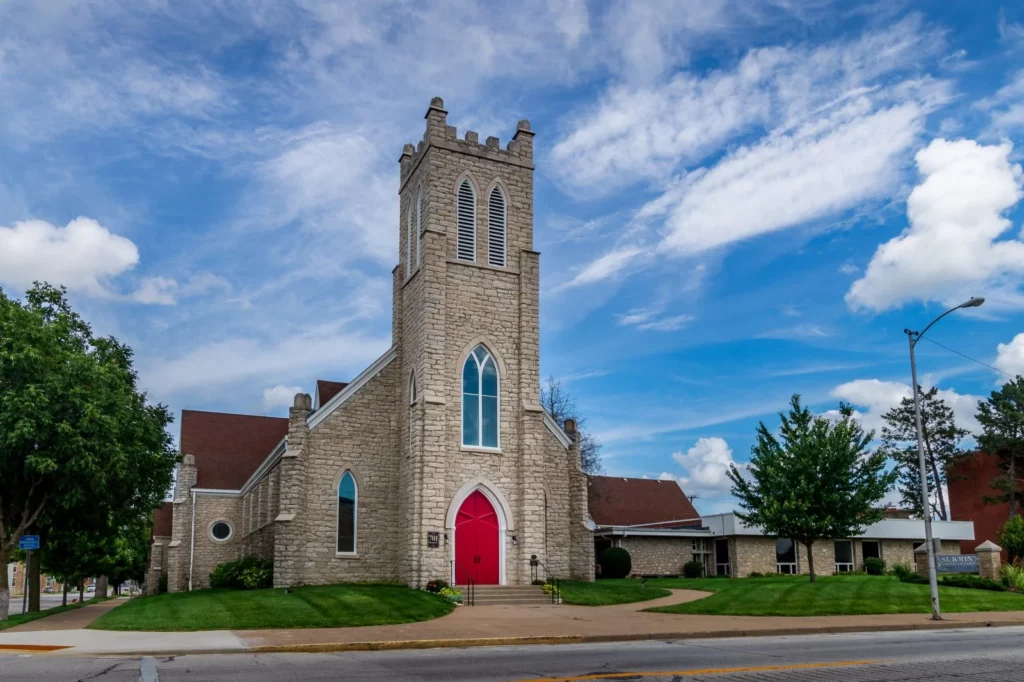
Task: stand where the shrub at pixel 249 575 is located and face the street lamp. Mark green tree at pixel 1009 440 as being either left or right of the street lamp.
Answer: left

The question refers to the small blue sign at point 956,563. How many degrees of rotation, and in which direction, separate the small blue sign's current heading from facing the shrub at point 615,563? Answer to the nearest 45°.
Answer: approximately 135° to its right

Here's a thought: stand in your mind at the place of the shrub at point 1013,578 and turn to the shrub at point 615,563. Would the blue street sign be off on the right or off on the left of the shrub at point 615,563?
left

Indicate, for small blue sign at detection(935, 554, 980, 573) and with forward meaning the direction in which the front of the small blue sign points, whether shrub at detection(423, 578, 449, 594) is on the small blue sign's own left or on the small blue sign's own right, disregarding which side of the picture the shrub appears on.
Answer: on the small blue sign's own right

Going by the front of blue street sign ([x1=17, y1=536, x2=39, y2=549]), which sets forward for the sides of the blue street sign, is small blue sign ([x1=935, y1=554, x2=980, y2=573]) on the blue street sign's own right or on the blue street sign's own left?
on the blue street sign's own left

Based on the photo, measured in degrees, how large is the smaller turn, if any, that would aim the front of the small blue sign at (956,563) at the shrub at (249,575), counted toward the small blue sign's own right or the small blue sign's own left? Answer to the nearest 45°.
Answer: approximately 90° to the small blue sign's own right

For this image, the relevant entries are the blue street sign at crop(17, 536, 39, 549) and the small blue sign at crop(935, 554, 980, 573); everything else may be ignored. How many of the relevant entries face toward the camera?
2

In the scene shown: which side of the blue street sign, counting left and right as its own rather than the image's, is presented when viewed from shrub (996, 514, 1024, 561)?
left

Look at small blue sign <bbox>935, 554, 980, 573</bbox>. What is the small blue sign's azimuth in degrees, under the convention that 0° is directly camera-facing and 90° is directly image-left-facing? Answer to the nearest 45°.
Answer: approximately 0°

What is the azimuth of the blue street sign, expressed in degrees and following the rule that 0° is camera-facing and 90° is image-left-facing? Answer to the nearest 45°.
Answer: approximately 0°

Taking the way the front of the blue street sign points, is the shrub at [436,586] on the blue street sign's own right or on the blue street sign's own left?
on the blue street sign's own left

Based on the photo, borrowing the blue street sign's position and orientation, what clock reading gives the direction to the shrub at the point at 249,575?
The shrub is roughly at 8 o'clock from the blue street sign.
